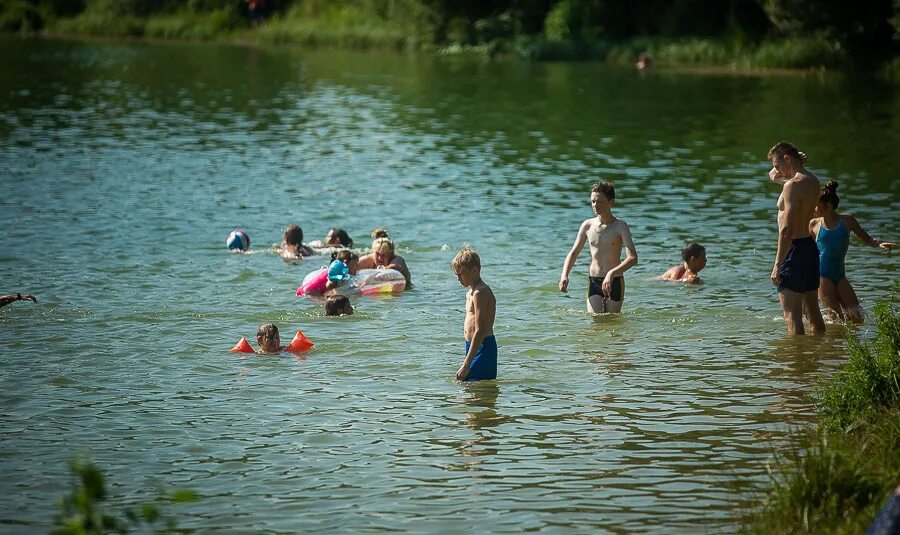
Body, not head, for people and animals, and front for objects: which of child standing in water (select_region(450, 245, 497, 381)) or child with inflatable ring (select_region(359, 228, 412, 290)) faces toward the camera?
child with inflatable ring (select_region(359, 228, 412, 290))

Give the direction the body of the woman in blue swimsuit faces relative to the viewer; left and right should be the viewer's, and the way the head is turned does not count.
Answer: facing the viewer and to the left of the viewer

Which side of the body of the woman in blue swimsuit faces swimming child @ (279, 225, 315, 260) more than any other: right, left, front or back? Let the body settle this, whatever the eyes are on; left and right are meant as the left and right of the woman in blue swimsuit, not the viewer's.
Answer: right

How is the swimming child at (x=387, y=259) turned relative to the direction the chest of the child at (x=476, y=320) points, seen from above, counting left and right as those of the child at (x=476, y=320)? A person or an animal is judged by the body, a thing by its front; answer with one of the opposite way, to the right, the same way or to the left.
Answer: to the left

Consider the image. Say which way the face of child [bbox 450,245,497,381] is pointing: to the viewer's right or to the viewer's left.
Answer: to the viewer's left

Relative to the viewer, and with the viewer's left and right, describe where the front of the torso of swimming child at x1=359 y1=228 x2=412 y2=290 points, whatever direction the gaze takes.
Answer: facing the viewer

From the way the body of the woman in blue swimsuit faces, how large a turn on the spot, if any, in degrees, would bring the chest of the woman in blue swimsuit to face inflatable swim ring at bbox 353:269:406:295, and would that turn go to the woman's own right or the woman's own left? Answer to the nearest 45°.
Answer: approximately 45° to the woman's own right

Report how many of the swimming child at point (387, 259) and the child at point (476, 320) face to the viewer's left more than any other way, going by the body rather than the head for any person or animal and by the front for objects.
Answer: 1

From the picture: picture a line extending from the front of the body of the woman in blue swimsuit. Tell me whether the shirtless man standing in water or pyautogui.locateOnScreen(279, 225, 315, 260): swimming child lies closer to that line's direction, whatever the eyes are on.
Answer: the shirtless man standing in water

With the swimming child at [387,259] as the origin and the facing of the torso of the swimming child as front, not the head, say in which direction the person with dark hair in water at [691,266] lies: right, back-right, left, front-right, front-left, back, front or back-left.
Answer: left

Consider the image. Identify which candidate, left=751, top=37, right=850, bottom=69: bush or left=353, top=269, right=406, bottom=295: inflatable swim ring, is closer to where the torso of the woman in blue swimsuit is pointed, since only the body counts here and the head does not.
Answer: the inflatable swim ring

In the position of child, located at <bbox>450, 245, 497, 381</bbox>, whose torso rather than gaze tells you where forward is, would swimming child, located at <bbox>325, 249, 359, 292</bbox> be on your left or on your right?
on your right

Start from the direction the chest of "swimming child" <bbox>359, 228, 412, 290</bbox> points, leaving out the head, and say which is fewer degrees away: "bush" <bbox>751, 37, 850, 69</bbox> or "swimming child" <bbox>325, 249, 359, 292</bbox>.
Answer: the swimming child

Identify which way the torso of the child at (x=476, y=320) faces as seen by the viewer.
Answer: to the viewer's left
